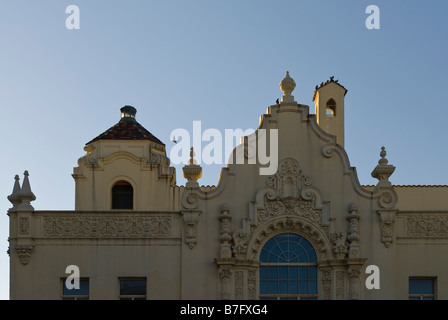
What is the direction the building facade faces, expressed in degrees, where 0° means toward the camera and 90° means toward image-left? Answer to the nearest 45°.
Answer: approximately 0°
